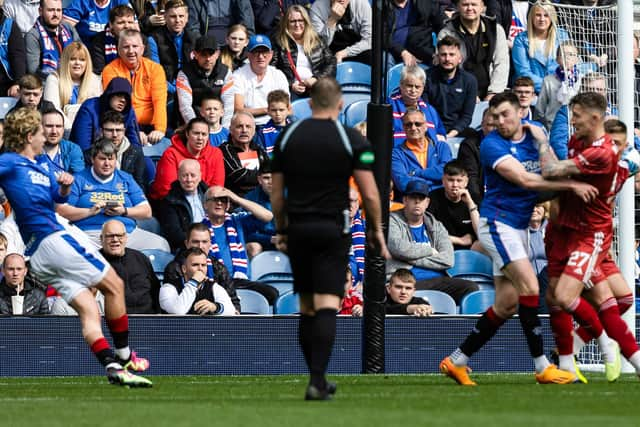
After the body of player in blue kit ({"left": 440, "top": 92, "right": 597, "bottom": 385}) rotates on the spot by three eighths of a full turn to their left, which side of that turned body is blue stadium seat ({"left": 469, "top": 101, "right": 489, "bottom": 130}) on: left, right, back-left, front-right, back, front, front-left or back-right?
front

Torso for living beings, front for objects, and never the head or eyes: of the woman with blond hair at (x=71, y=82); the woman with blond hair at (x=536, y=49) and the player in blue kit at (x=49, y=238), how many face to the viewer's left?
0

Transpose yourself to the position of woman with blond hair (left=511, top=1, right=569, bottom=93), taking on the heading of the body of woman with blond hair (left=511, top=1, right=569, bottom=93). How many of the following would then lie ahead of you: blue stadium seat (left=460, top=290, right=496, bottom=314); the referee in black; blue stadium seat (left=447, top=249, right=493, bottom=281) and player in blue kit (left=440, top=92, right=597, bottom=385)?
4

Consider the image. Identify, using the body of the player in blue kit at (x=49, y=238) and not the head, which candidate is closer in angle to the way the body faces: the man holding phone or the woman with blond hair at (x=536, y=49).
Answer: the woman with blond hair

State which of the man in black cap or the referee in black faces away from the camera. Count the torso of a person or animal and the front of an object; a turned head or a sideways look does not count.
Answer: the referee in black

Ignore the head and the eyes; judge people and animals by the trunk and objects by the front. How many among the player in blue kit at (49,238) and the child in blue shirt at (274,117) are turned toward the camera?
1

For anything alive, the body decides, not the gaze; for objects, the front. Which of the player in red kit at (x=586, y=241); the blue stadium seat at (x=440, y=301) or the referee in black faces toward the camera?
the blue stadium seat

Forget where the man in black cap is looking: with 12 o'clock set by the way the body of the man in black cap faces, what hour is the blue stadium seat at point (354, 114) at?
The blue stadium seat is roughly at 9 o'clock from the man in black cap.

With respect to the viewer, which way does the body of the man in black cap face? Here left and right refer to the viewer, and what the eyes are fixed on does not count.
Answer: facing the viewer

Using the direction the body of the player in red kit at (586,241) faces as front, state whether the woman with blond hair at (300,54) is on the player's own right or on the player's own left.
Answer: on the player's own right

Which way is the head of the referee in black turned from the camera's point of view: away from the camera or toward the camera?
away from the camera

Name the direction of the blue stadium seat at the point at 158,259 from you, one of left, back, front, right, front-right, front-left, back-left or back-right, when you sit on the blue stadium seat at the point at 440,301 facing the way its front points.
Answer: right

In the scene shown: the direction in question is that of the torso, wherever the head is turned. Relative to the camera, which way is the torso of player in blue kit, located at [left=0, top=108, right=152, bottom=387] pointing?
to the viewer's right

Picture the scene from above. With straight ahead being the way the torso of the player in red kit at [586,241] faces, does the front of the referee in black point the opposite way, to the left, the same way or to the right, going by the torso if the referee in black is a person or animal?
to the right

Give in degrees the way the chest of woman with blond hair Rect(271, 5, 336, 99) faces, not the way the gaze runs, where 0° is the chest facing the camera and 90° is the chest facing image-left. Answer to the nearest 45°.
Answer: approximately 0°
